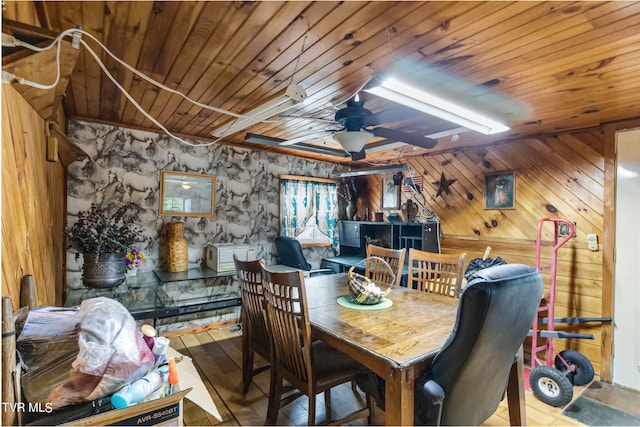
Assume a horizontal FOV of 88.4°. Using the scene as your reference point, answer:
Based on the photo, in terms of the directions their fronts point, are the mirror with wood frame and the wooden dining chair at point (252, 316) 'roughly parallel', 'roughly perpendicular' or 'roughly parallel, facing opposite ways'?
roughly perpendicular

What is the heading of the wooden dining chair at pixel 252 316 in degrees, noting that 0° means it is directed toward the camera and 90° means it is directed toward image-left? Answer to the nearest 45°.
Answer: approximately 225°

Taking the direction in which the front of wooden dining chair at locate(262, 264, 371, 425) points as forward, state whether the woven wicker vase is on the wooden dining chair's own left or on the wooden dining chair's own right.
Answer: on the wooden dining chair's own left

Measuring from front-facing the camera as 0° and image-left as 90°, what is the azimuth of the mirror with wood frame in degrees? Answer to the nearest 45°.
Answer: approximately 315°

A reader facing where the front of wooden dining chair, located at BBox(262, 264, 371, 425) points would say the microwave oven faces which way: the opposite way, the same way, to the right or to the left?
to the right

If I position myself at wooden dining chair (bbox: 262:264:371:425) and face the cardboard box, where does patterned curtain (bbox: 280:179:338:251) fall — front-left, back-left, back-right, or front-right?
back-right

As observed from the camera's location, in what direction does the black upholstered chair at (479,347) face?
facing away from the viewer and to the left of the viewer

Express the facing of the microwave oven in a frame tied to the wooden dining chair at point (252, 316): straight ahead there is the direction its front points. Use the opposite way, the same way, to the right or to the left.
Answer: to the right
